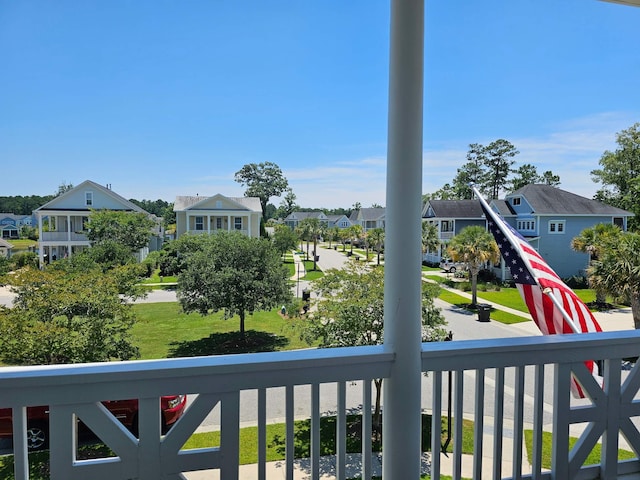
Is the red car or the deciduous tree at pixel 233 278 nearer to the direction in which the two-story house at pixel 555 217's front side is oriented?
the deciduous tree

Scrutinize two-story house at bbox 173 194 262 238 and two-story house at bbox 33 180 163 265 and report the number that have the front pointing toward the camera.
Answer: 2

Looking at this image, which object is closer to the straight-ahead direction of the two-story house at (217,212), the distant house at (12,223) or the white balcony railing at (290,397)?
the white balcony railing

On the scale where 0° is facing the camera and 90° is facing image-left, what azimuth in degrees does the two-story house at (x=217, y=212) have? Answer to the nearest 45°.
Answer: approximately 0°

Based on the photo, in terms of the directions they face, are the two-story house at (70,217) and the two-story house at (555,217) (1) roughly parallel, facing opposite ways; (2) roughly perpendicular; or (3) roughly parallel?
roughly perpendicular

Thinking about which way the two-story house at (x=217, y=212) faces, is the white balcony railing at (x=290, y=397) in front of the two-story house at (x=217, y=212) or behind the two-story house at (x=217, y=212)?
in front

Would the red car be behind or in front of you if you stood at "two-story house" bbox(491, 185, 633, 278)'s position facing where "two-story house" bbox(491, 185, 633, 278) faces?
in front

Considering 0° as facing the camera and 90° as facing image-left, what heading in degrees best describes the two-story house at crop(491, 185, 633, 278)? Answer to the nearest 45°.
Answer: approximately 45°
